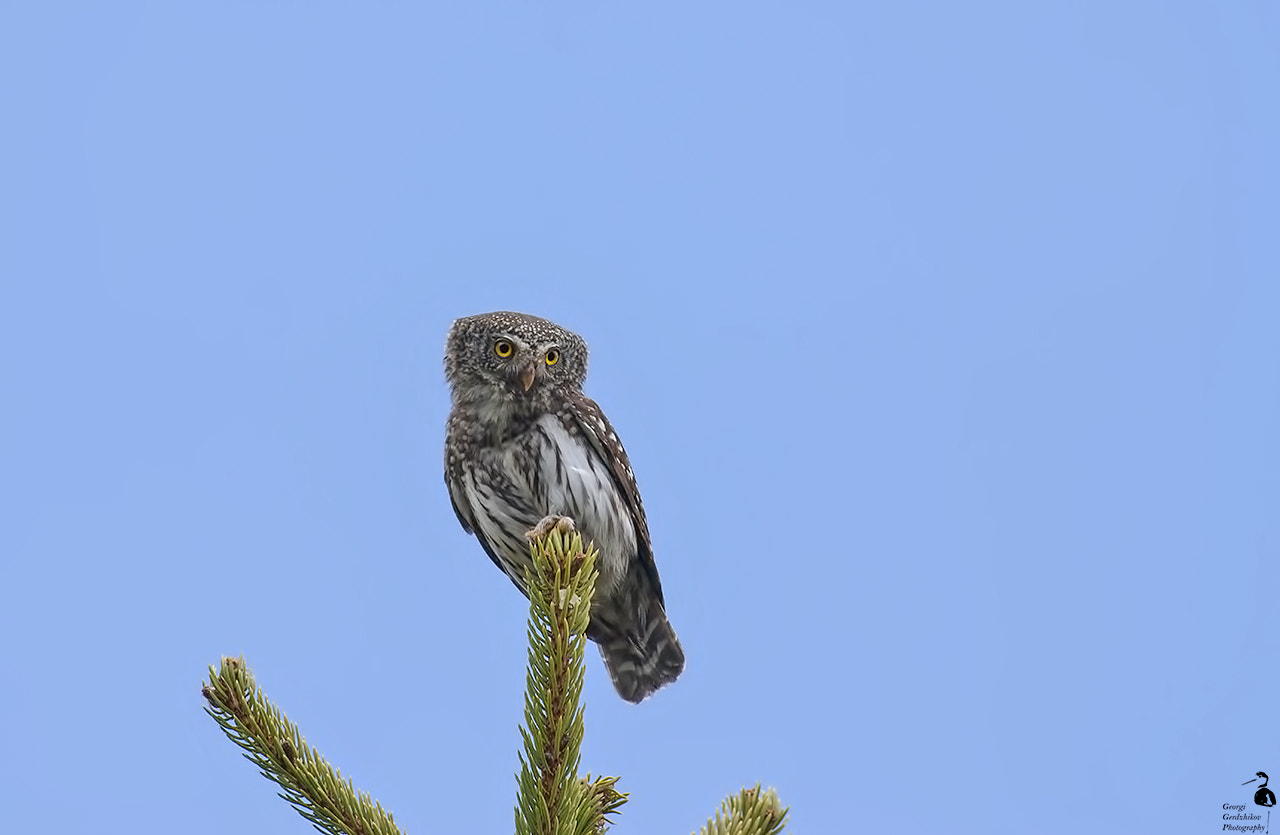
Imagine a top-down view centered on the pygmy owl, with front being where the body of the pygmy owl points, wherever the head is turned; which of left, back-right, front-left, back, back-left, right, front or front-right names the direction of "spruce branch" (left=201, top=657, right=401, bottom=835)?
front

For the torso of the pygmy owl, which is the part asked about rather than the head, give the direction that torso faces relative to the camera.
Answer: toward the camera

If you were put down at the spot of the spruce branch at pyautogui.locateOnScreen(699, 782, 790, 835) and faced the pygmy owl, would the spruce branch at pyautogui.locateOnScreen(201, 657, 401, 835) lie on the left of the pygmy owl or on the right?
left
